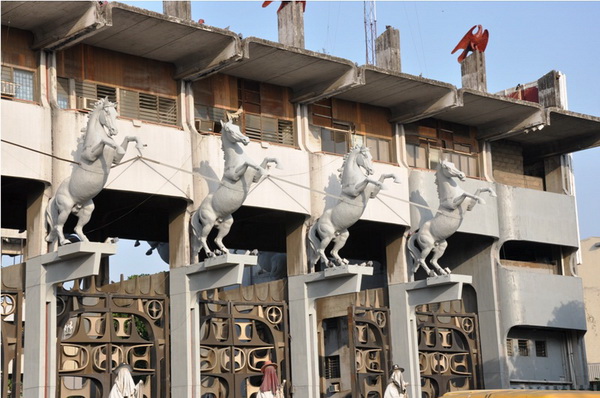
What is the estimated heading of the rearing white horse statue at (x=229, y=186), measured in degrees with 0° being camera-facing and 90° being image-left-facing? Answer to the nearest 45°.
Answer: approximately 315°

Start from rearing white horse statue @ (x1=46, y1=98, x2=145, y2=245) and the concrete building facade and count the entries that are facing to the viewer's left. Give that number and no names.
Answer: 0

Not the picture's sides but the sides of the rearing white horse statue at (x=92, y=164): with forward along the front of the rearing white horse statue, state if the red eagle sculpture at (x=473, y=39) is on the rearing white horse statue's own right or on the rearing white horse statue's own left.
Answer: on the rearing white horse statue's own left
